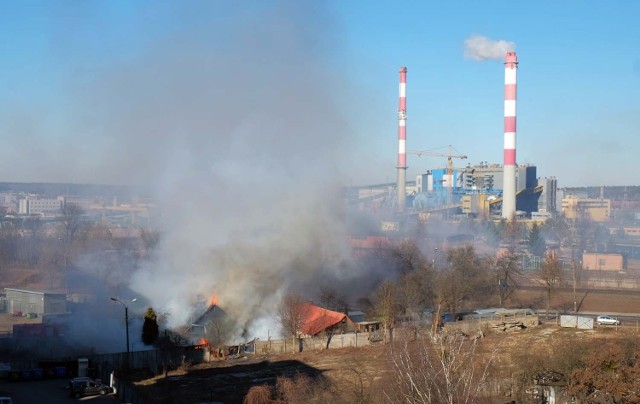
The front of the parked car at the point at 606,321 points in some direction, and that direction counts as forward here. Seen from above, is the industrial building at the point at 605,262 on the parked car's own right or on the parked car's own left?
on the parked car's own left

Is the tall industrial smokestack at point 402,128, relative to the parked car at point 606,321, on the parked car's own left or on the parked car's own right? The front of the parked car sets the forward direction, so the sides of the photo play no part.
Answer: on the parked car's own left

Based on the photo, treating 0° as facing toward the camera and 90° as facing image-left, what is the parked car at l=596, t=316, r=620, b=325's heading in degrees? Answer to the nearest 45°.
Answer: approximately 270°

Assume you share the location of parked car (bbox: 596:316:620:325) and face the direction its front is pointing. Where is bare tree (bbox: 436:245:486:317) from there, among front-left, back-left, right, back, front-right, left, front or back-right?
back-left

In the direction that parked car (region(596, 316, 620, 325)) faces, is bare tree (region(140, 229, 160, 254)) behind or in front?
behind

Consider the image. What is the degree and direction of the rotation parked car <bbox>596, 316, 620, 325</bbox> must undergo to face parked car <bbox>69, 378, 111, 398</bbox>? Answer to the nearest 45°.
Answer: approximately 135° to its right

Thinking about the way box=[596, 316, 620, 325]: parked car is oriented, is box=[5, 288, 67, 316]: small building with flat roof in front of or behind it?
behind

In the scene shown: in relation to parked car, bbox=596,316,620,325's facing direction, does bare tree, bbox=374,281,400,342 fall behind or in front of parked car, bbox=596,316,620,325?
behind

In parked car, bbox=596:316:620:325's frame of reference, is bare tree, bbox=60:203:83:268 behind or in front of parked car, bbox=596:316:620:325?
behind

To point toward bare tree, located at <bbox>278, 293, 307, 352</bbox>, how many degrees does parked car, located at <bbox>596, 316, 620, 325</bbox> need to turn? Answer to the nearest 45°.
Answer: approximately 135° to its right

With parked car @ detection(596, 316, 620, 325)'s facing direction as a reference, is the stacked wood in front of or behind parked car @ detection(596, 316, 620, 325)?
behind

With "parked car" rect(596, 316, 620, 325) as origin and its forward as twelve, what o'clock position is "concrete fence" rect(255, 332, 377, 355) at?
The concrete fence is roughly at 5 o'clock from the parked car.

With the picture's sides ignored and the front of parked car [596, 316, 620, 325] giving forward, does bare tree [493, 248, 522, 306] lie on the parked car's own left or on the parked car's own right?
on the parked car's own left
